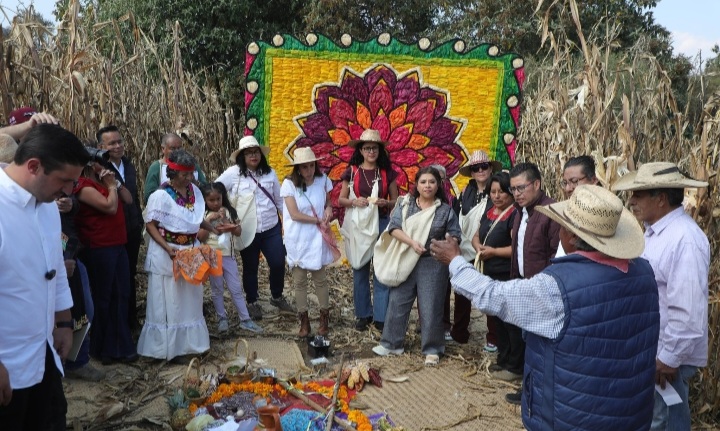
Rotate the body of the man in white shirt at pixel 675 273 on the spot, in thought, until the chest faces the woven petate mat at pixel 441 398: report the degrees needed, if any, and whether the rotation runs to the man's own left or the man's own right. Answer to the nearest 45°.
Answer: approximately 45° to the man's own right

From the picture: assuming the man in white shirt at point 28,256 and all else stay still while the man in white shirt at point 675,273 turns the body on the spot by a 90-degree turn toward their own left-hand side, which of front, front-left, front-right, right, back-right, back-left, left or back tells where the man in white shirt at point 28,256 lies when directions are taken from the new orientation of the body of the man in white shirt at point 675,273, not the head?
front-right

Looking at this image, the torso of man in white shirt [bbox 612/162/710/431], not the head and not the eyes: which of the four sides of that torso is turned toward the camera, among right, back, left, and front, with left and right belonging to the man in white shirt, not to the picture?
left

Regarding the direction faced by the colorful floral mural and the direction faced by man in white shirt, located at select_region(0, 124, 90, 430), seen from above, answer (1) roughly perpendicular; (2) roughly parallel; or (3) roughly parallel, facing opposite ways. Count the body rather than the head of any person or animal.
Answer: roughly perpendicular

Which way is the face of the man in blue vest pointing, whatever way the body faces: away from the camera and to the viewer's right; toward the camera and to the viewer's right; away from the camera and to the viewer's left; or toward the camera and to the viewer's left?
away from the camera and to the viewer's left

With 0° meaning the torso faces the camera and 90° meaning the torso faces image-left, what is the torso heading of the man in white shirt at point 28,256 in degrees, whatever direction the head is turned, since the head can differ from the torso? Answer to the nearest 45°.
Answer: approximately 315°

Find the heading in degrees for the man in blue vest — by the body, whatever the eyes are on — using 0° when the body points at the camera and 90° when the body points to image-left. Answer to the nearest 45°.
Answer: approximately 135°

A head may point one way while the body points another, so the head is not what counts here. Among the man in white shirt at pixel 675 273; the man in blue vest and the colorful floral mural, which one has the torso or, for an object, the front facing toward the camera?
the colorful floral mural

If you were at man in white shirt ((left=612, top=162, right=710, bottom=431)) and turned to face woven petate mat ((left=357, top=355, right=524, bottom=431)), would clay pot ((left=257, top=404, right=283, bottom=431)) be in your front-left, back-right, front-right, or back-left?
front-left

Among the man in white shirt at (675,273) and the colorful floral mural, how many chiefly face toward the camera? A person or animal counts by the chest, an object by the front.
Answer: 1

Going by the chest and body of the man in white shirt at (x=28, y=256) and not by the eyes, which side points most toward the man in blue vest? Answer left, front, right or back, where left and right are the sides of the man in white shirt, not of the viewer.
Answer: front

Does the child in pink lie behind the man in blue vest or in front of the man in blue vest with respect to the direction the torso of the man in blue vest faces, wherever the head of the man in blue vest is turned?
in front

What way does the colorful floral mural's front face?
toward the camera

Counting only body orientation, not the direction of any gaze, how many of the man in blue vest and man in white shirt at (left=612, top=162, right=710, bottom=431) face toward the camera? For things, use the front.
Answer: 0

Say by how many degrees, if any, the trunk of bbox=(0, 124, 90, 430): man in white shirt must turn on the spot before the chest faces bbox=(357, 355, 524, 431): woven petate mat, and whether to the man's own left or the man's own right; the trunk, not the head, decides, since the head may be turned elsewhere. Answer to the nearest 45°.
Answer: approximately 45° to the man's own left

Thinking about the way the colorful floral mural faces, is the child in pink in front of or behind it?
in front
